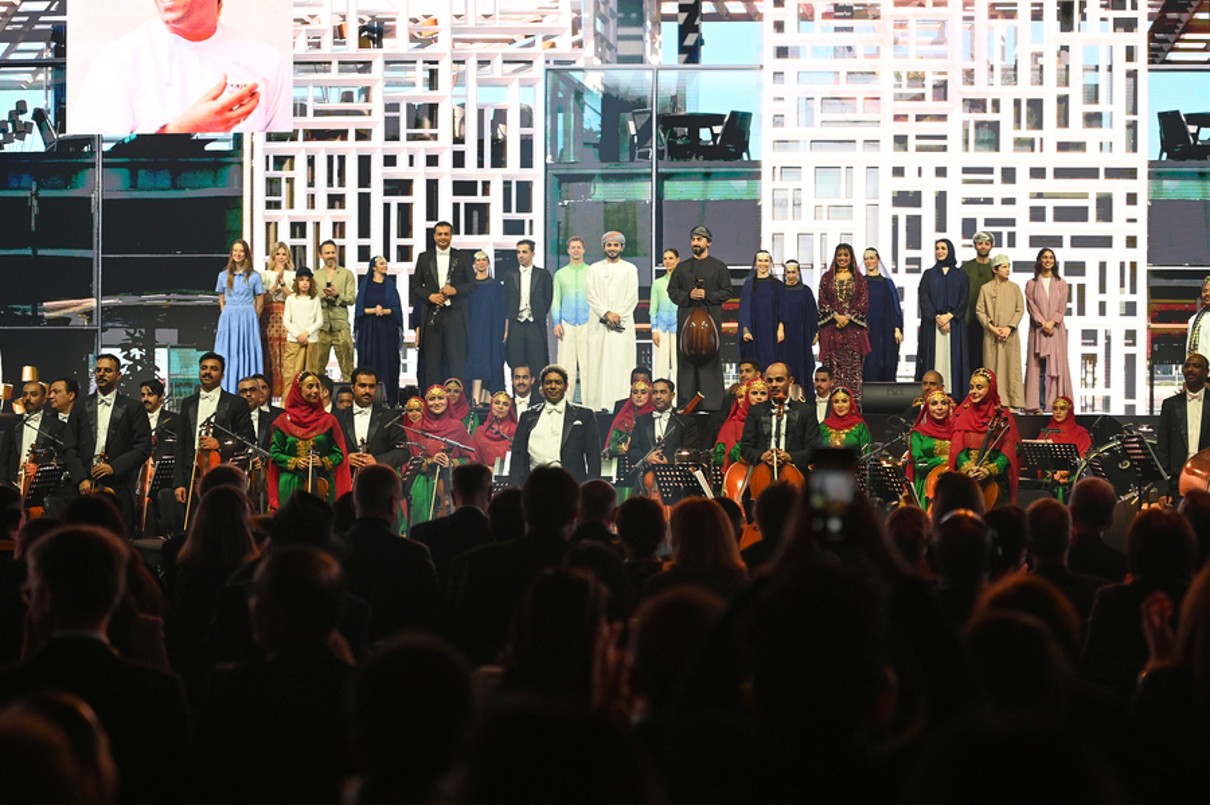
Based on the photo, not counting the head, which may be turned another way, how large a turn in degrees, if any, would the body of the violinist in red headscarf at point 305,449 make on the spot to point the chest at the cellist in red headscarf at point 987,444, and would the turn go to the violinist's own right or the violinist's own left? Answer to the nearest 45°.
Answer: approximately 90° to the violinist's own left

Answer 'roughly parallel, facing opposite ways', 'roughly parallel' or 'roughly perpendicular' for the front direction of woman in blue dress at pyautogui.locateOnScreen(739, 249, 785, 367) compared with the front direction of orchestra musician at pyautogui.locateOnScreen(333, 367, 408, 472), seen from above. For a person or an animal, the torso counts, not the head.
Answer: roughly parallel

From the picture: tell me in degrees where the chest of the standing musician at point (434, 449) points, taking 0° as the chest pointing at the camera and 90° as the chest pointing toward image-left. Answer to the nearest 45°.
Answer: approximately 0°

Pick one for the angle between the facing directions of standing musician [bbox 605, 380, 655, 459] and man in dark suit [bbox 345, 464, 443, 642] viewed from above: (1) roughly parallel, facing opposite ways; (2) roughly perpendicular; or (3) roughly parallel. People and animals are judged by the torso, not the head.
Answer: roughly parallel, facing opposite ways

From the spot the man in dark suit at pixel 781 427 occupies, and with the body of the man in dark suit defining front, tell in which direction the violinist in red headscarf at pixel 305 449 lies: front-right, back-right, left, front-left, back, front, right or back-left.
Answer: right

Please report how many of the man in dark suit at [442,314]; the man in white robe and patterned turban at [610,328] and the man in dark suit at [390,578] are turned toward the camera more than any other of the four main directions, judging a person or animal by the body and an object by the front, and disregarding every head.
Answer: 2

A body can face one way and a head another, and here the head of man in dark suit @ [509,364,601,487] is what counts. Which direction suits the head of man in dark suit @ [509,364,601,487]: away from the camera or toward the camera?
toward the camera

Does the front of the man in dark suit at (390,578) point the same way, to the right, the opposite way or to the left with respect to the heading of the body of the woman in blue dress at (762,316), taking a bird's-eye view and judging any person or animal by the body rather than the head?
the opposite way

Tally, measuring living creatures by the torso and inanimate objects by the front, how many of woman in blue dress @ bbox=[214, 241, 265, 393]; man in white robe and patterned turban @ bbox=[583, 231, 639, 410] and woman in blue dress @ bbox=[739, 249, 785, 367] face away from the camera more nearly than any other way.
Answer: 0

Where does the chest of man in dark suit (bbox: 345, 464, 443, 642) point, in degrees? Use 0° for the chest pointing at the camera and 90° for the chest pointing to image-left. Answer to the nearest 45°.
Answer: approximately 180°

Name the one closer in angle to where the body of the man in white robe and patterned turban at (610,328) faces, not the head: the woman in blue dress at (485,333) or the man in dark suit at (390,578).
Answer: the man in dark suit

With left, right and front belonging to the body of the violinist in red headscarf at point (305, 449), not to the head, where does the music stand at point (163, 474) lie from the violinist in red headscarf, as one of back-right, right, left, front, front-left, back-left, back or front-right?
right

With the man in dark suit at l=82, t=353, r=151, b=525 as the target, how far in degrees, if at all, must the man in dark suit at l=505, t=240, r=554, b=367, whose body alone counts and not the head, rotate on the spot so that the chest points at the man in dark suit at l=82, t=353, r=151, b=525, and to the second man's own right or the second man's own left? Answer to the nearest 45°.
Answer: approximately 45° to the second man's own right

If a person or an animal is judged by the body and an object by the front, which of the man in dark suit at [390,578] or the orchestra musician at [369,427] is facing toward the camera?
the orchestra musician

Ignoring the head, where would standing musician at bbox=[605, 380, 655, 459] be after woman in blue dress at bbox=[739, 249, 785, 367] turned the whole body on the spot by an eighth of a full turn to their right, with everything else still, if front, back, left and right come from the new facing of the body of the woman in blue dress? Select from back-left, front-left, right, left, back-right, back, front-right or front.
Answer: front

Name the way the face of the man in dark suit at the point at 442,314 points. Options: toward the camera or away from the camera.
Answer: toward the camera

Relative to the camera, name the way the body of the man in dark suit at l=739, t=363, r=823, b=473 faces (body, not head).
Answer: toward the camera

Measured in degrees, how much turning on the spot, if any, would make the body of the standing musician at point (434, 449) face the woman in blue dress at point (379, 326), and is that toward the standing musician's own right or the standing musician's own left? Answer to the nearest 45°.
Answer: approximately 180°

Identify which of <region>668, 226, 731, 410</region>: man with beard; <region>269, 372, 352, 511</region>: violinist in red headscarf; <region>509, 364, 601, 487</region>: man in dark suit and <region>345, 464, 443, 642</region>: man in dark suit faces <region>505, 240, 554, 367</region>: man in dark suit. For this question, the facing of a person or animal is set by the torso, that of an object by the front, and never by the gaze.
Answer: <region>345, 464, 443, 642</region>: man in dark suit
